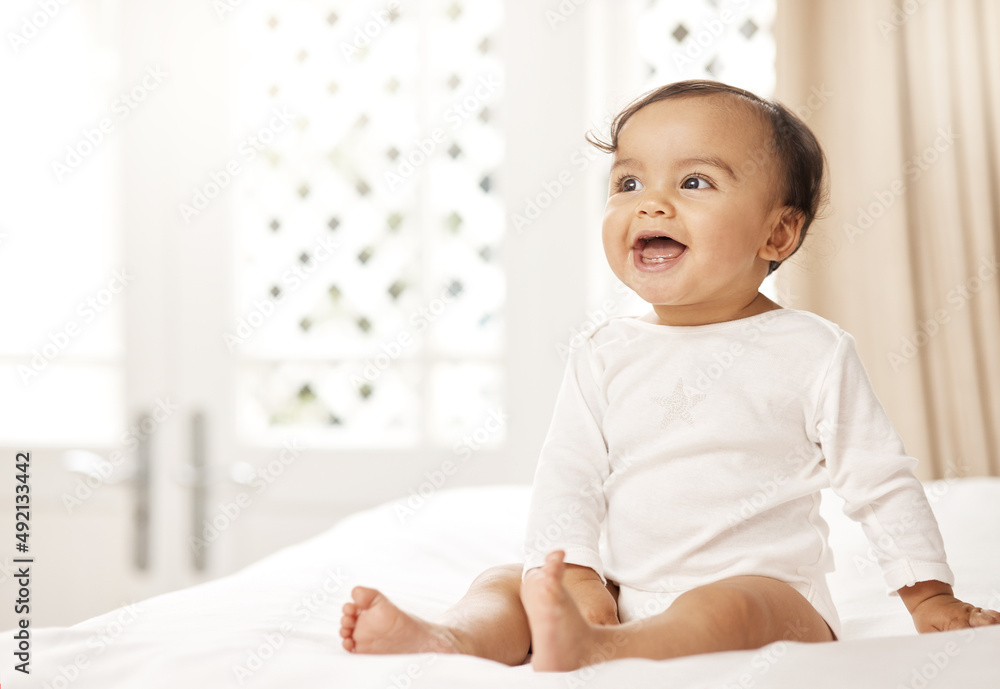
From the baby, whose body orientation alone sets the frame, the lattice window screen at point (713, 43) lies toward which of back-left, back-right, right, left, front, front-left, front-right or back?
back-right

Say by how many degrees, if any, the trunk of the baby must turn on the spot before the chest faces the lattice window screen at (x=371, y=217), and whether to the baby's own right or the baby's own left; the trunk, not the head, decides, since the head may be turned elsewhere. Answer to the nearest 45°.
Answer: approximately 90° to the baby's own right

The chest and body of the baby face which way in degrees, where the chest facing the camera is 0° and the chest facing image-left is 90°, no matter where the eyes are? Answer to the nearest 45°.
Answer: approximately 45°

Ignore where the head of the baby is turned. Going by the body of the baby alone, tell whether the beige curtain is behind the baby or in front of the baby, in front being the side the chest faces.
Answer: behind
